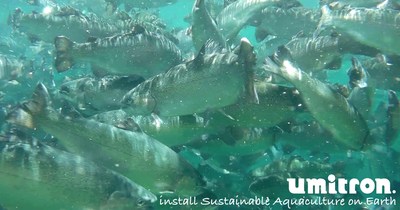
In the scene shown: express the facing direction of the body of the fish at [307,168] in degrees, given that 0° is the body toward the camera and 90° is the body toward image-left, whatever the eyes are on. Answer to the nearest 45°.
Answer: approximately 90°

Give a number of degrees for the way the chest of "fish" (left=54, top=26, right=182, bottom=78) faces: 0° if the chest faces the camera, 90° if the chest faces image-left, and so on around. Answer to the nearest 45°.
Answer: approximately 270°

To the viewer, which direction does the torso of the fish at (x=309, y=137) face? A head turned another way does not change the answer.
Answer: to the viewer's left

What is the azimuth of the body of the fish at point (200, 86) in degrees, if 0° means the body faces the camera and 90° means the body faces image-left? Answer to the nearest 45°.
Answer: approximately 90°

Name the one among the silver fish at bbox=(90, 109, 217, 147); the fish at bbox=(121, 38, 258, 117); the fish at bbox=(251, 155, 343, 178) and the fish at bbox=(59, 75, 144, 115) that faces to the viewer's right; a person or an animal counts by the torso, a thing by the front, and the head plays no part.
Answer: the silver fish

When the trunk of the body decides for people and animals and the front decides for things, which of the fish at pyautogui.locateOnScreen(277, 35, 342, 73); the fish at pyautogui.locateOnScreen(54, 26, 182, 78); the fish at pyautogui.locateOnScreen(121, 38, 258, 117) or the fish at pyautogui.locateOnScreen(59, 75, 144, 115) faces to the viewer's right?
the fish at pyautogui.locateOnScreen(54, 26, 182, 78)

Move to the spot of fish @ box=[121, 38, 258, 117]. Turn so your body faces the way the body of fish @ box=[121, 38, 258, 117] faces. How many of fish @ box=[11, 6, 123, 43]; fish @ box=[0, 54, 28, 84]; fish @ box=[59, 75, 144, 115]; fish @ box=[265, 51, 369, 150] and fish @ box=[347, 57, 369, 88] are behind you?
2

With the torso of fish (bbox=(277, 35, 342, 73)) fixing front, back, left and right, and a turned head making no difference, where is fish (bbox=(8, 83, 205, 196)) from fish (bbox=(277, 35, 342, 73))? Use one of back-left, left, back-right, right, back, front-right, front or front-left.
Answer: front-left

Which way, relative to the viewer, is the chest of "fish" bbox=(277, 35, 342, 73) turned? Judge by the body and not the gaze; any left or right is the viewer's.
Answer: facing to the left of the viewer

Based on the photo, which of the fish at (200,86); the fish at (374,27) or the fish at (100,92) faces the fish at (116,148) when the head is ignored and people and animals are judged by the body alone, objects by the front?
the fish at (200,86)

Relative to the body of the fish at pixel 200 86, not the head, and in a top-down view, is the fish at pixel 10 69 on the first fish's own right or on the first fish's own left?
on the first fish's own right

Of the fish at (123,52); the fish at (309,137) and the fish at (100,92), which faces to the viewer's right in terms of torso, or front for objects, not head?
the fish at (123,52)

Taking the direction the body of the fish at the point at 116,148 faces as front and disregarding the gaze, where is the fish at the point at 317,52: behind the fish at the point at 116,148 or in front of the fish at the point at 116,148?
in front

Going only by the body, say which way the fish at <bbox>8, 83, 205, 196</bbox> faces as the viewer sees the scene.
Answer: to the viewer's right

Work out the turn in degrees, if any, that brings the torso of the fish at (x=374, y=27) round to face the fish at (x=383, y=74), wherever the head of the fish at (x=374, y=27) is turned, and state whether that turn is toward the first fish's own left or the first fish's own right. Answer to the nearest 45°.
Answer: approximately 90° to the first fish's own left

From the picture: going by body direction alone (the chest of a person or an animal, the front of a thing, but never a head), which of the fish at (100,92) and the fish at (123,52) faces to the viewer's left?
the fish at (100,92)
